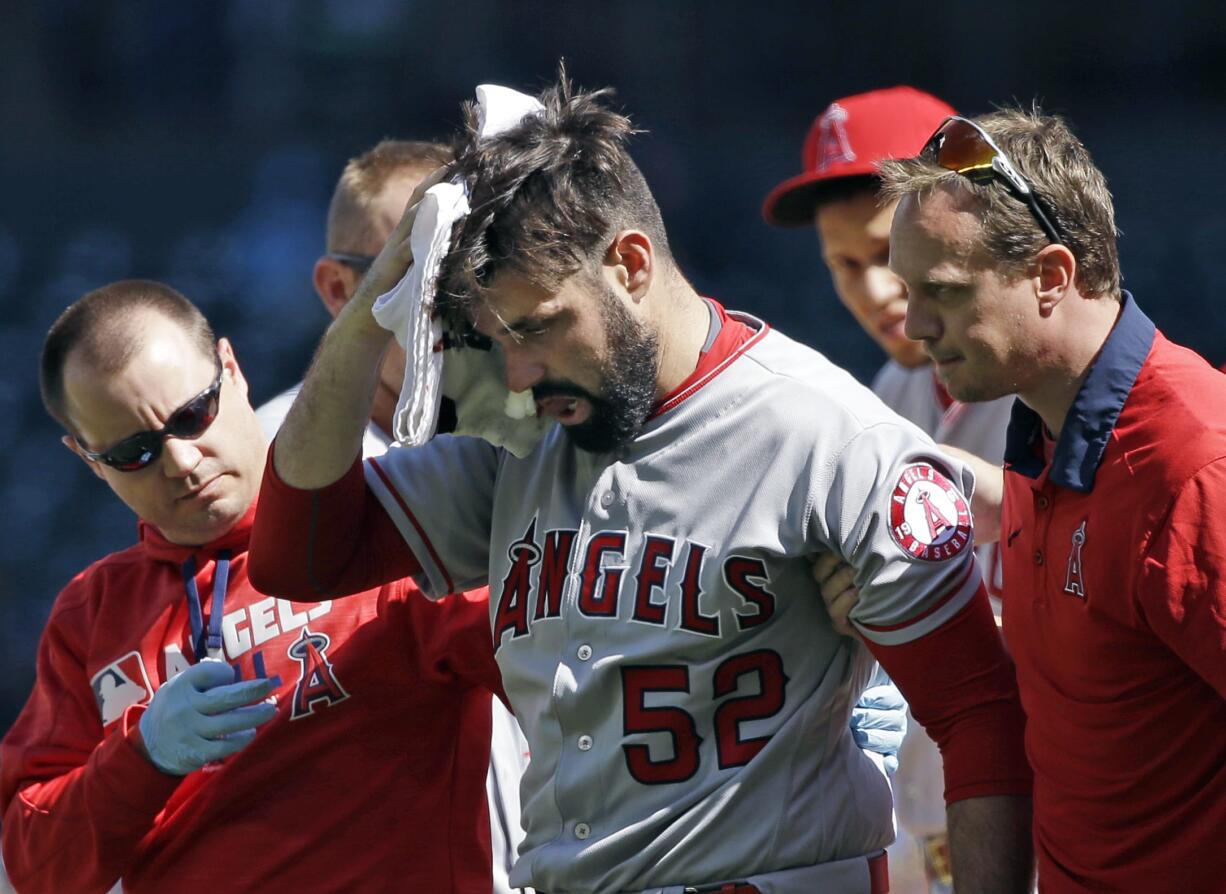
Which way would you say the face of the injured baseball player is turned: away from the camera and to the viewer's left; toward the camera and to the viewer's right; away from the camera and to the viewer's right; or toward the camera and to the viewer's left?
toward the camera and to the viewer's left

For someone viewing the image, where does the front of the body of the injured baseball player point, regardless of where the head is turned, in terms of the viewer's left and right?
facing the viewer and to the left of the viewer
